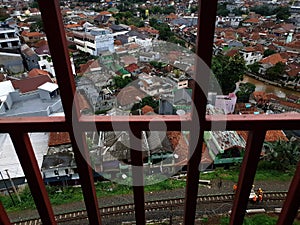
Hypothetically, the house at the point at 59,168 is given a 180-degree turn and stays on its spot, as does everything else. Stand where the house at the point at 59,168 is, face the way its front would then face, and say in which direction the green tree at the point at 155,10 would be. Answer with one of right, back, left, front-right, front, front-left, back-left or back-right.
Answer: front-right

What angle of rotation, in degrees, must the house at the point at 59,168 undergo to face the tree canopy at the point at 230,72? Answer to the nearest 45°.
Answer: approximately 90° to its left

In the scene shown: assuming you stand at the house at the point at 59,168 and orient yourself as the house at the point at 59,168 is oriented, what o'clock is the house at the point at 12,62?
the house at the point at 12,62 is roughly at 6 o'clock from the house at the point at 59,168.

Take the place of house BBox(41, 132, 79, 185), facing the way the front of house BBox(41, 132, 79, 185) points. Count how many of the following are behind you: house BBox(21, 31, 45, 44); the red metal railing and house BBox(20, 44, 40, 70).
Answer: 2

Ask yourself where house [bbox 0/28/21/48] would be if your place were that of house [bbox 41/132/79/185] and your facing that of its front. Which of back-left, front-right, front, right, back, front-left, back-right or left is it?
back

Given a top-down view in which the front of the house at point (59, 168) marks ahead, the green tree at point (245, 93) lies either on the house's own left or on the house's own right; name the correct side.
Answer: on the house's own left

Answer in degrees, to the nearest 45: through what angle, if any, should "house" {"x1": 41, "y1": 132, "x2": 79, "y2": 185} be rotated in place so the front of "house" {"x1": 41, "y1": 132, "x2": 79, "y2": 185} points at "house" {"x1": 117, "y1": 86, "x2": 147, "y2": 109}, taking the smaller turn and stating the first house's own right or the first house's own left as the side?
approximately 135° to the first house's own left

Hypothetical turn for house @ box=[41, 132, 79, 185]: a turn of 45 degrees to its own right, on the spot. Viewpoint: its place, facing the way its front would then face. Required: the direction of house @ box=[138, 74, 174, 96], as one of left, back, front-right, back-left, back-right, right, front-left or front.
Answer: back

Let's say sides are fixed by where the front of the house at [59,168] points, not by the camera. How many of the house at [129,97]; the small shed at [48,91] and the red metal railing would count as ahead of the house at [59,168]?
1

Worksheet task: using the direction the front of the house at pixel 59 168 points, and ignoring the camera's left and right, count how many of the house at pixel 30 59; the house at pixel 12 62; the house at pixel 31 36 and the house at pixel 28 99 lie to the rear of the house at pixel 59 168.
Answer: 4

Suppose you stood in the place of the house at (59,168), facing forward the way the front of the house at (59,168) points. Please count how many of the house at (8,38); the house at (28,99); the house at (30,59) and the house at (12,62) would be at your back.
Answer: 4

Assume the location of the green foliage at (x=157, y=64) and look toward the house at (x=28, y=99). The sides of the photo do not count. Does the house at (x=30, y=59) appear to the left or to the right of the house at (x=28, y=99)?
right

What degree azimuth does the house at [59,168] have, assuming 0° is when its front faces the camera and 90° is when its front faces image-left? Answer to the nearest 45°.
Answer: approximately 0°

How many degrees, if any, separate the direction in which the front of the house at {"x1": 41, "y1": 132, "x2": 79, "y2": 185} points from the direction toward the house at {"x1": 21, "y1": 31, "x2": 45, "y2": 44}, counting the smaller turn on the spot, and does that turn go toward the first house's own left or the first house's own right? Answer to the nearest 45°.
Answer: approximately 180°
